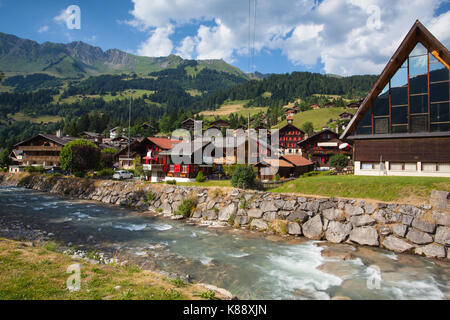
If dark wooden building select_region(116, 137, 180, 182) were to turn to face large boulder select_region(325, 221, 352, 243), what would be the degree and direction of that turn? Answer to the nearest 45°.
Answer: approximately 45° to its left

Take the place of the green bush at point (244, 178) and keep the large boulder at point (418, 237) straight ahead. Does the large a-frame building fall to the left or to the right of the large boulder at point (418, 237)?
left

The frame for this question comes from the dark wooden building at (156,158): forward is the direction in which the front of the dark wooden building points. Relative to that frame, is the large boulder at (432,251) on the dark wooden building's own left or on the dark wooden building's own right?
on the dark wooden building's own left

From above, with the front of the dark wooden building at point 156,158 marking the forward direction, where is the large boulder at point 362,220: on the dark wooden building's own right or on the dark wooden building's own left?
on the dark wooden building's own left

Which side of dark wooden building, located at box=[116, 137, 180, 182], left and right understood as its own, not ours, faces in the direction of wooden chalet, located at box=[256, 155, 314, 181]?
left

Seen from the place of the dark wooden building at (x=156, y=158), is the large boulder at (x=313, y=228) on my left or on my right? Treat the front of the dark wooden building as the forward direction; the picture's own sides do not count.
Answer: on my left

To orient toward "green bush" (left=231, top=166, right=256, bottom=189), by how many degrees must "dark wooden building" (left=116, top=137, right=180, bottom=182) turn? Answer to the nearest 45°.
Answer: approximately 45° to its left

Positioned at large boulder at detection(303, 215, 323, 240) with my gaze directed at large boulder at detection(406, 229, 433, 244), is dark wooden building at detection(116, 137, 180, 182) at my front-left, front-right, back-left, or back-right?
back-left

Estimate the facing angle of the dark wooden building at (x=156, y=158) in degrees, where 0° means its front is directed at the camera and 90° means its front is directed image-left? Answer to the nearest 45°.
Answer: approximately 45°

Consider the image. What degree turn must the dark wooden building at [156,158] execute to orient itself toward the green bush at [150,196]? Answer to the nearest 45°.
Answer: approximately 45° to its left

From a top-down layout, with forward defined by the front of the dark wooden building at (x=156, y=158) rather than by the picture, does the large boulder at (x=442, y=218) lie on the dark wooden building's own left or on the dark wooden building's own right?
on the dark wooden building's own left

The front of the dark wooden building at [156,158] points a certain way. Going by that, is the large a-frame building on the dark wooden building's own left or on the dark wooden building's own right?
on the dark wooden building's own left
